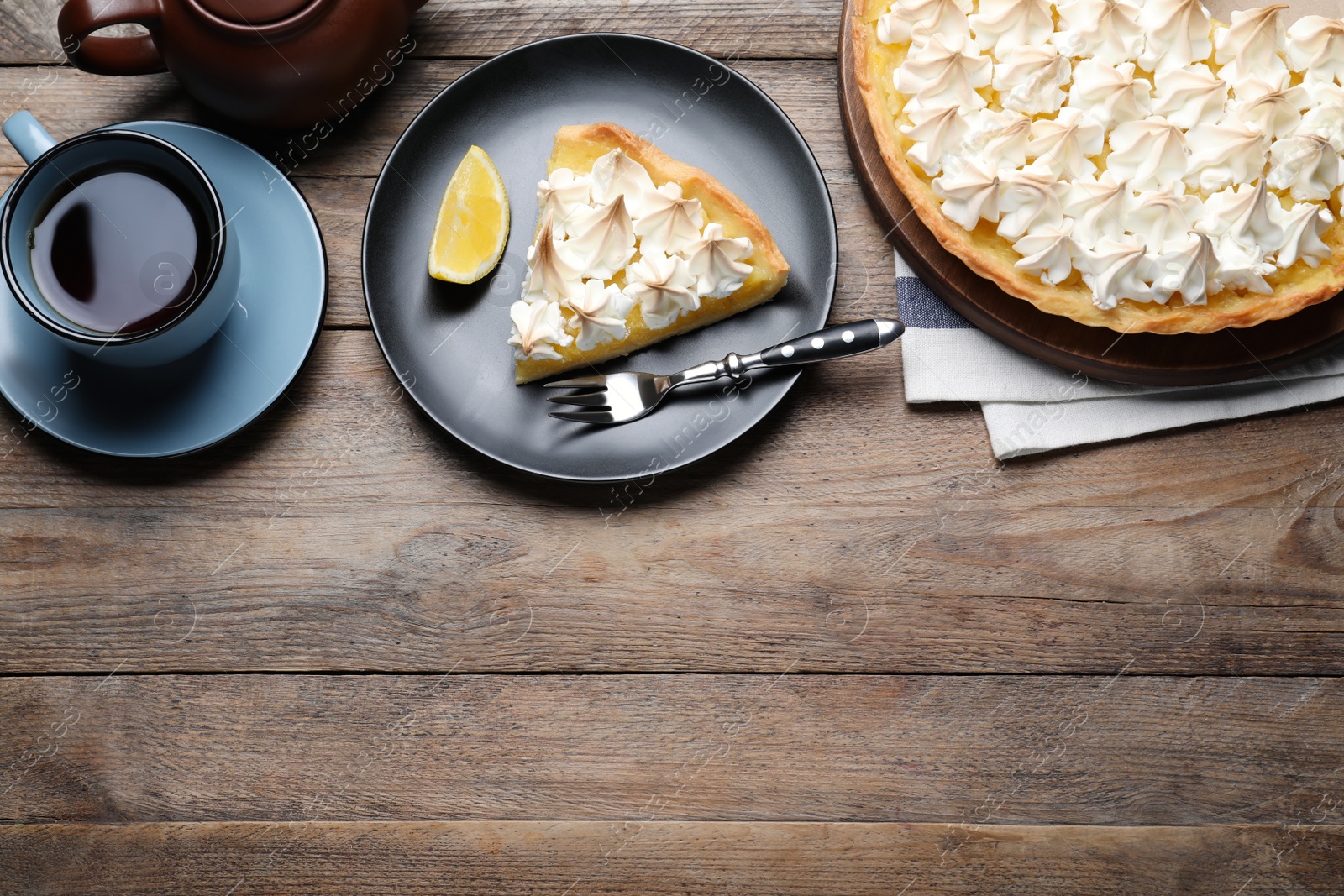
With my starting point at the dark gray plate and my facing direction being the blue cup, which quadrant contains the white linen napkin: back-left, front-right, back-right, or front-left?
back-left

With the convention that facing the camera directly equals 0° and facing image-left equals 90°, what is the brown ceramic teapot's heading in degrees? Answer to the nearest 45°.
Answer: approximately 270°
